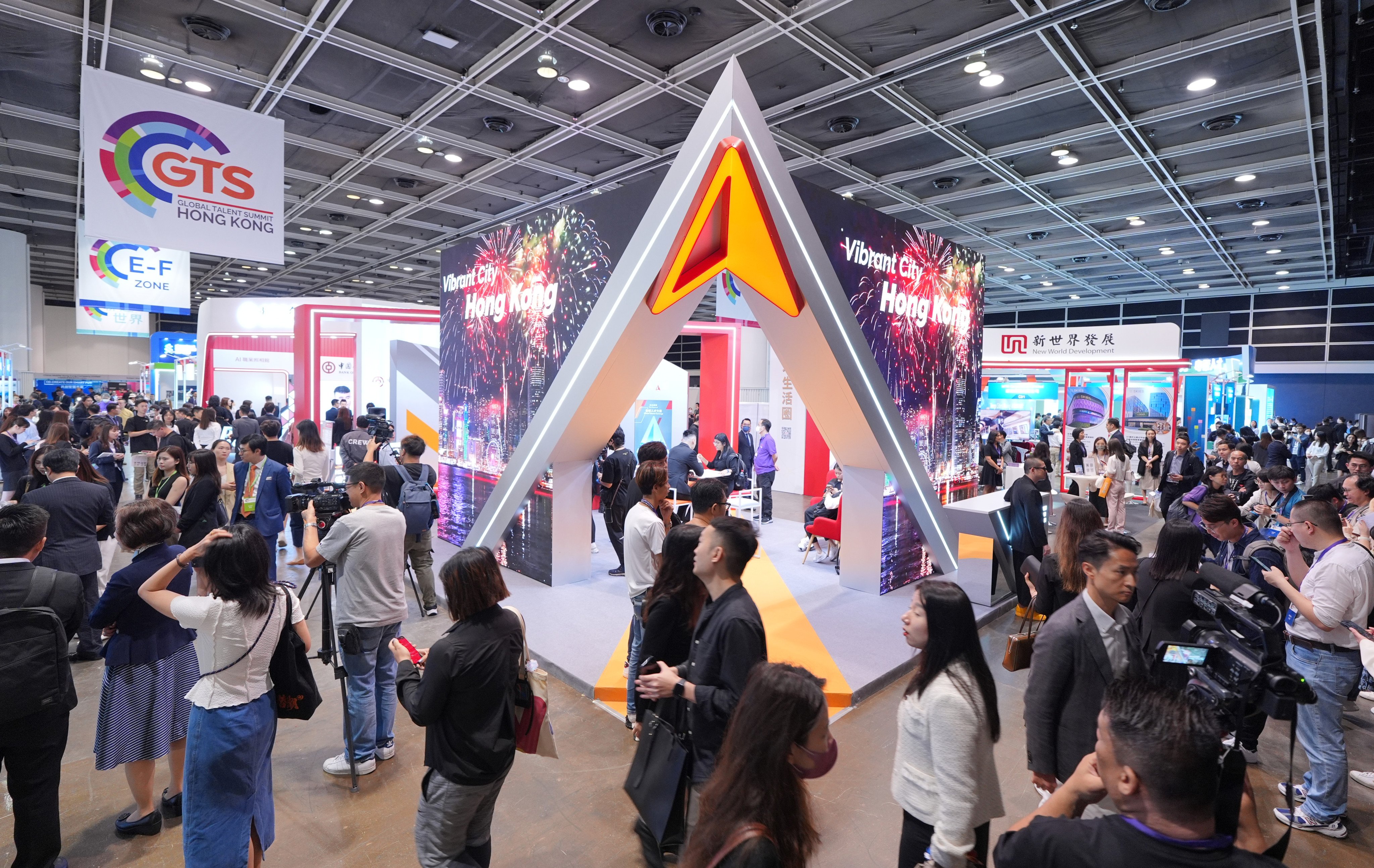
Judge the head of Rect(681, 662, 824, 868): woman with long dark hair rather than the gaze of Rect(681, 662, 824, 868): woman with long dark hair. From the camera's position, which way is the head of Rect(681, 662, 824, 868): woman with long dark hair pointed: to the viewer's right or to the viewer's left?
to the viewer's right

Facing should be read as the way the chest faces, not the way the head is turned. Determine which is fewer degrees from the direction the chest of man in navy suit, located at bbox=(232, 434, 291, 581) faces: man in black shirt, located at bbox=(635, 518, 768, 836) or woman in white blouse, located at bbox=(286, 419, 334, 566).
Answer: the man in black shirt

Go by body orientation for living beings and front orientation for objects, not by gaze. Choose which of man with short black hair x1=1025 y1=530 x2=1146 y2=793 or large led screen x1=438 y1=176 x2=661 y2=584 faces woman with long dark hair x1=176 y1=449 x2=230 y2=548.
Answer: the large led screen

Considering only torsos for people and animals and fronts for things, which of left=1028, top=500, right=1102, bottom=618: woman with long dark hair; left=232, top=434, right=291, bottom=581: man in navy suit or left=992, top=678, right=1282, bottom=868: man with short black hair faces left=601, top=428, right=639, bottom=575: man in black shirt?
the man with short black hair

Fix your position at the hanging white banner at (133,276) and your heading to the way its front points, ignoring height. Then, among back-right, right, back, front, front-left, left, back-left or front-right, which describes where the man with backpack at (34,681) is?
front-right

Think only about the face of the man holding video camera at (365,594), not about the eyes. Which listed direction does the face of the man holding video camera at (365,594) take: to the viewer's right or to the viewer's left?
to the viewer's left

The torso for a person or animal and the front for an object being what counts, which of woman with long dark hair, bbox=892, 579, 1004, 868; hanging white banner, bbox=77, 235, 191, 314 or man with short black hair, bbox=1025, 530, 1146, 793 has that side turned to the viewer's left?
the woman with long dark hair

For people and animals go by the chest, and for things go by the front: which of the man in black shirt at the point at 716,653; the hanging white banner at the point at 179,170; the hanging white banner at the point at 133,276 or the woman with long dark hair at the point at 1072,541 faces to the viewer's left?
the man in black shirt

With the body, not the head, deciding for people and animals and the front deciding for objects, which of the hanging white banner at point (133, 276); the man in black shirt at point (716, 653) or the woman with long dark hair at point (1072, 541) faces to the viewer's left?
the man in black shirt

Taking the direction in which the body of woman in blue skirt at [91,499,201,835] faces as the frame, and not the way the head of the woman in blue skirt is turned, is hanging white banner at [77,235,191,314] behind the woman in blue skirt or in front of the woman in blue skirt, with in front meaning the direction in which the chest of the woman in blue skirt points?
in front

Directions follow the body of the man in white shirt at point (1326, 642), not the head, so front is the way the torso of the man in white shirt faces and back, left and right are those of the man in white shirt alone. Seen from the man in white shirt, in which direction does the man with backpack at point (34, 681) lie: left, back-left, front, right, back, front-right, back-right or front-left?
front-left

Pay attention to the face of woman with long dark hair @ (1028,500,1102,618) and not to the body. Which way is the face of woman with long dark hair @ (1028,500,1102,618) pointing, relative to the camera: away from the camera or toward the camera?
away from the camera

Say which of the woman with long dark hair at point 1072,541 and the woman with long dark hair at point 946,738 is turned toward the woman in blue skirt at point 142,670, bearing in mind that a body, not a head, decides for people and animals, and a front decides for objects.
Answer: the woman with long dark hair at point 946,738

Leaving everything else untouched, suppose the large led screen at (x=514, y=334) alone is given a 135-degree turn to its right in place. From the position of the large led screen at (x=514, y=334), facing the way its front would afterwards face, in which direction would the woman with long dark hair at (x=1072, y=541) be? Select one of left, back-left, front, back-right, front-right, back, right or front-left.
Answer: back-right
